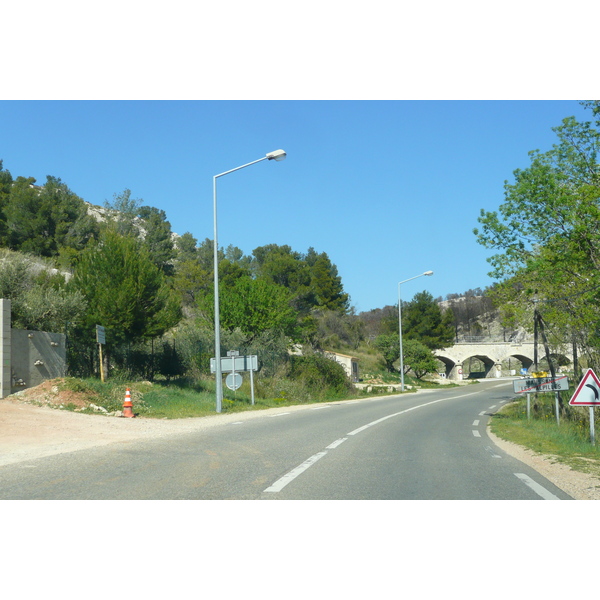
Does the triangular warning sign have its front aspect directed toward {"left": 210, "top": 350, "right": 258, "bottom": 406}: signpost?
no

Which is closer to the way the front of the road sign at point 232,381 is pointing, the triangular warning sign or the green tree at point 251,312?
the green tree

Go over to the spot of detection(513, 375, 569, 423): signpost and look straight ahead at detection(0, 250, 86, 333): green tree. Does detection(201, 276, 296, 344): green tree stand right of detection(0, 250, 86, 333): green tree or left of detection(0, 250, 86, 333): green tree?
right

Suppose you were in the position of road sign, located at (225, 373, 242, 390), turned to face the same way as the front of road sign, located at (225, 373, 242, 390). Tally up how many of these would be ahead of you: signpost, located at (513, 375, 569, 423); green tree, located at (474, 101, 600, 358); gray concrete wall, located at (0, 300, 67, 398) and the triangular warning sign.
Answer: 0

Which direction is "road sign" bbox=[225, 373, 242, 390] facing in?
away from the camera

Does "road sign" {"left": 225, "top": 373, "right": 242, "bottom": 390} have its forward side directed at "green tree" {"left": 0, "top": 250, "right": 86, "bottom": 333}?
no

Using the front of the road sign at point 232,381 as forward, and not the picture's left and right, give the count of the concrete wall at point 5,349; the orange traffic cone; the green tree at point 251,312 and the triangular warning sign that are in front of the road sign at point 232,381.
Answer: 1

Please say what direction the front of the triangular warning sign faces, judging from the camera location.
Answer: facing the viewer

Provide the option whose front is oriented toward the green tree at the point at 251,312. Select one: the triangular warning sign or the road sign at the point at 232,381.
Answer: the road sign

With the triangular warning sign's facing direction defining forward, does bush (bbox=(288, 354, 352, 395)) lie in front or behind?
behind

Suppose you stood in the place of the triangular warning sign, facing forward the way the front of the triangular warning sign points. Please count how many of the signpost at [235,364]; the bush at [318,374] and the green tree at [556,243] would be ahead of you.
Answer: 0

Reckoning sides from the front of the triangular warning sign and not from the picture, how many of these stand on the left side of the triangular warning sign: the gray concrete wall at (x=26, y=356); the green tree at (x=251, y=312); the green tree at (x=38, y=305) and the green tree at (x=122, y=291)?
0

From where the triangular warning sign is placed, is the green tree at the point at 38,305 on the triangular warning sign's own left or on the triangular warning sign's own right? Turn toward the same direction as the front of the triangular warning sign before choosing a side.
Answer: on the triangular warning sign's own right

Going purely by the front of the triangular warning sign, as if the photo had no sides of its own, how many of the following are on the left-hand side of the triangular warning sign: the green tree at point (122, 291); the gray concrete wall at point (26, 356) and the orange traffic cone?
0

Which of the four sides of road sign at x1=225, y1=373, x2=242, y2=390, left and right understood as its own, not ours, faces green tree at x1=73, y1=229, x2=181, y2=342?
left

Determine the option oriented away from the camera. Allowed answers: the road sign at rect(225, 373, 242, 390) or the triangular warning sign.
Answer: the road sign

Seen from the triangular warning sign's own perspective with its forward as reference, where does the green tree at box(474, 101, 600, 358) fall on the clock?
The green tree is roughly at 6 o'clock from the triangular warning sign.
